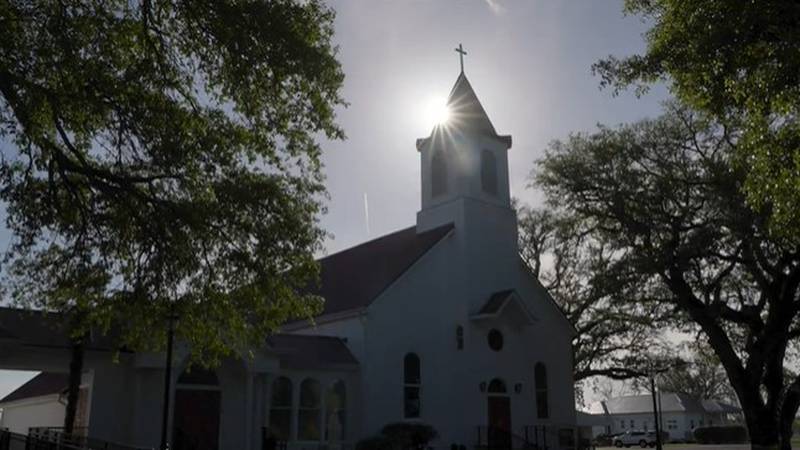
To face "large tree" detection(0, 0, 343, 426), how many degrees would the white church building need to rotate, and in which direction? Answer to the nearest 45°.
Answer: approximately 90° to its right

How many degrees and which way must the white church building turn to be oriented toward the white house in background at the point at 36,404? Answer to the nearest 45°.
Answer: approximately 180°

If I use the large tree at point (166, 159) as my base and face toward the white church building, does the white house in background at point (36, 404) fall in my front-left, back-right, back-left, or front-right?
front-left

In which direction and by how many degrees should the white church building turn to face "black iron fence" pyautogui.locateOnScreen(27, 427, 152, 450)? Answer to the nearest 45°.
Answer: approximately 90° to its right

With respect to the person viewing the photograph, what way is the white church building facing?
facing the viewer and to the right of the viewer

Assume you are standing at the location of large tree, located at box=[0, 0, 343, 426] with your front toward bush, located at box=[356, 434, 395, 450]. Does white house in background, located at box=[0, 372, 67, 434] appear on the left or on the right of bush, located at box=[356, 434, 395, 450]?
left

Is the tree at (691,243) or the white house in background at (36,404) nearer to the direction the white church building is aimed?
the tree

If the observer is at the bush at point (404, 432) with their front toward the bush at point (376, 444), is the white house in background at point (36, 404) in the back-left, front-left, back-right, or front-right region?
front-right
